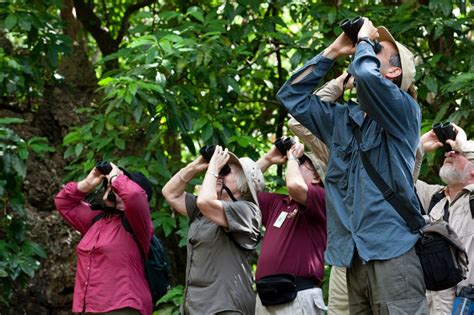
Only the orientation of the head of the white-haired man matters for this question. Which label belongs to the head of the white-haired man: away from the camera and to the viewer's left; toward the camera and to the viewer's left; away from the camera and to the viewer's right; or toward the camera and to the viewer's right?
toward the camera and to the viewer's left

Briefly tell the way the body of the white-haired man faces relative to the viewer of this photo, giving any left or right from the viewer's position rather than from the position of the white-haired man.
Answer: facing the viewer and to the left of the viewer

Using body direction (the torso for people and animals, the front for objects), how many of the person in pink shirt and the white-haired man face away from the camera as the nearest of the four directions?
0

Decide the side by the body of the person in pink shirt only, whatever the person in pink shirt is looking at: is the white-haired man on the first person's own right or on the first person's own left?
on the first person's own left

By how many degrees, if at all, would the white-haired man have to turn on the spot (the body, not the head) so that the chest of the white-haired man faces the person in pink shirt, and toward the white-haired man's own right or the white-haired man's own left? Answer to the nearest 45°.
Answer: approximately 45° to the white-haired man's own right
